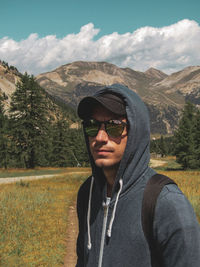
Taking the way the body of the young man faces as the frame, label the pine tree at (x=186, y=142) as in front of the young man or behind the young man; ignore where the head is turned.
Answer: behind

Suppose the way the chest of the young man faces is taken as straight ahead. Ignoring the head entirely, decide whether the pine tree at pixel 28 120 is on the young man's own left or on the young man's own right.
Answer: on the young man's own right

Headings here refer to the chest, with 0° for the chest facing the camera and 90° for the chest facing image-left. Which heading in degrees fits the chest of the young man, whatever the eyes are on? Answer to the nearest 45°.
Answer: approximately 45°
